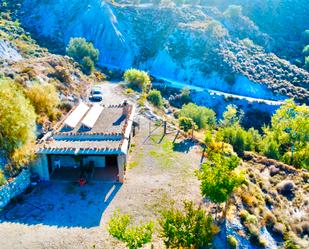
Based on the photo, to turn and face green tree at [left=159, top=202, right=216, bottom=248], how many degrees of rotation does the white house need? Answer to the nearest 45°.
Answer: approximately 45° to its left

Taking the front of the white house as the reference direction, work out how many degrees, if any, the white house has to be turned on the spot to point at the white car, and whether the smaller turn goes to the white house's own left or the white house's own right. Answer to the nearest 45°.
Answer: approximately 180°

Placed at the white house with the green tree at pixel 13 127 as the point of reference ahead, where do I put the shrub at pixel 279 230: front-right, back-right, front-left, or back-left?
back-left

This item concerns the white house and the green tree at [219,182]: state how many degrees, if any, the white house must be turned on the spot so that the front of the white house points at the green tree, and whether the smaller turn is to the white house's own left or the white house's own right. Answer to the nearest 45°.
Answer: approximately 45° to the white house's own left

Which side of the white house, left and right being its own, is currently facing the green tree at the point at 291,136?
left

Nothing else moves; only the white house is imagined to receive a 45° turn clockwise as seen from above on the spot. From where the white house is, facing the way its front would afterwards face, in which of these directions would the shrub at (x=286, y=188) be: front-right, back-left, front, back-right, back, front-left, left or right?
back-left

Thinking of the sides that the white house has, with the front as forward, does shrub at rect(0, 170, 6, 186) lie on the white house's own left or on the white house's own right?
on the white house's own right

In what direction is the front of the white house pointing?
toward the camera

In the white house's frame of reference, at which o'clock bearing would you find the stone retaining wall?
The stone retaining wall is roughly at 2 o'clock from the white house.

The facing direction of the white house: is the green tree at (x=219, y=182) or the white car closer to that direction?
the green tree

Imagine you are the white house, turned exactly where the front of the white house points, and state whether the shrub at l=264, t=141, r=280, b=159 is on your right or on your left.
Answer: on your left

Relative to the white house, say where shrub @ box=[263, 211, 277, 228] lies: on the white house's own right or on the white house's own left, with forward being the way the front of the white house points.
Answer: on the white house's own left

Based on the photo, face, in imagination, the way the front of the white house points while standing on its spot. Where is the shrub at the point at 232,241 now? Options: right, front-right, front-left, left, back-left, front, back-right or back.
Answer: front-left

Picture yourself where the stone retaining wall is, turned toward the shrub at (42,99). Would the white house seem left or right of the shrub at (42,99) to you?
right

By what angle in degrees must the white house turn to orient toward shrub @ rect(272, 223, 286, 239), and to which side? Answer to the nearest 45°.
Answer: approximately 45° to its left

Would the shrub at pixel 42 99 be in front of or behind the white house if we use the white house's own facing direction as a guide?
behind

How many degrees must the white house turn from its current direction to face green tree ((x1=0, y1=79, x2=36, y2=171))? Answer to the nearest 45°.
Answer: approximately 90° to its right
